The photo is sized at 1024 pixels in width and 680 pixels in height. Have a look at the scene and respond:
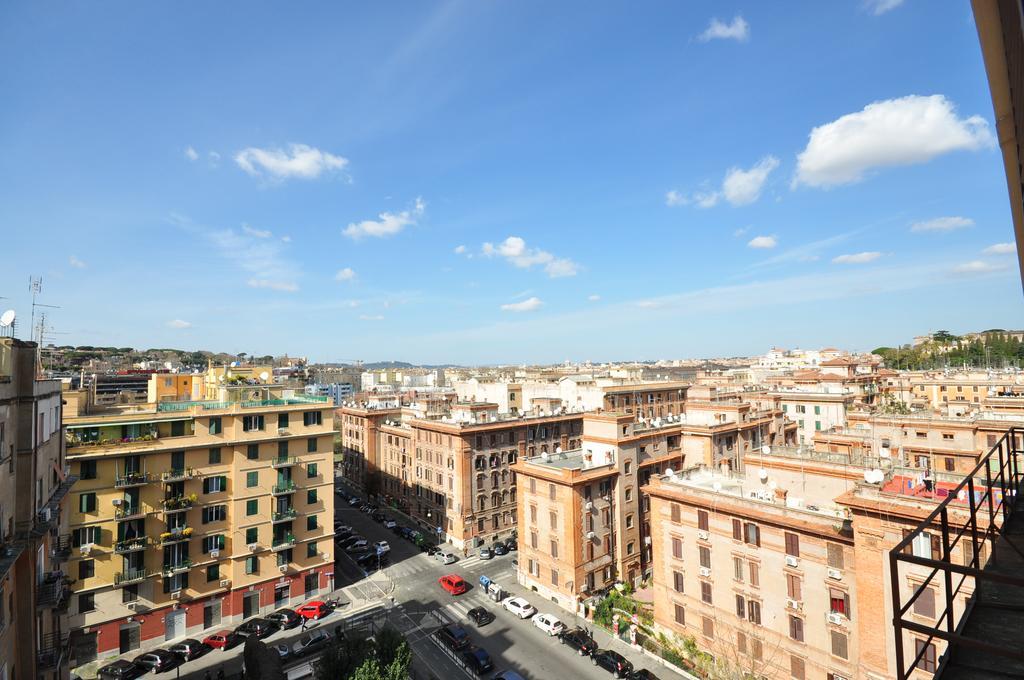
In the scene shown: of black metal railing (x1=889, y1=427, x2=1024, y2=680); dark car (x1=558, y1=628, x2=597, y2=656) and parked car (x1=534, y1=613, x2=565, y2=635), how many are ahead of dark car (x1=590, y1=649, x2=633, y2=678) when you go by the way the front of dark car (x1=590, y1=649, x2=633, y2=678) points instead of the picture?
2

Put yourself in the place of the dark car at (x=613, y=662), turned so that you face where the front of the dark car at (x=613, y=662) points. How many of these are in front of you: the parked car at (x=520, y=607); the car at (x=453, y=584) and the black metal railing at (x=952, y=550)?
2

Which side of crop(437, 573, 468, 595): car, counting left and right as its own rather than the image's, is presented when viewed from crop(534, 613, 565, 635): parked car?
back

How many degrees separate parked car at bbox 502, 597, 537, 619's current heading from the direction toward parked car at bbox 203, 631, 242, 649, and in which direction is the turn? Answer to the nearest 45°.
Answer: approximately 45° to its left

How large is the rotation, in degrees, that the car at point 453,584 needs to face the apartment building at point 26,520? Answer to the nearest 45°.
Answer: approximately 90° to its left

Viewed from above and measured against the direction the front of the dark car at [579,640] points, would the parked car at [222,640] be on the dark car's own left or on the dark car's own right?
on the dark car's own left

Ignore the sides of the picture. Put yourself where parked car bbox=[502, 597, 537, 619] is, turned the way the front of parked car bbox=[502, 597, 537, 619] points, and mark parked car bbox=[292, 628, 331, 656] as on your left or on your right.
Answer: on your left

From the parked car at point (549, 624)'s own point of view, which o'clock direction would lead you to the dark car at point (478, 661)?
The dark car is roughly at 9 o'clock from the parked car.

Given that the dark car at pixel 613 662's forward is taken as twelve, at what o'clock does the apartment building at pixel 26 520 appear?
The apartment building is roughly at 9 o'clock from the dark car.

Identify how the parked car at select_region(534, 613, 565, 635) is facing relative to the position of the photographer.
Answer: facing away from the viewer and to the left of the viewer

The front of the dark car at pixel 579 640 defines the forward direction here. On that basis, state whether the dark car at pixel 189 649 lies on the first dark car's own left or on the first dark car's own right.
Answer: on the first dark car's own left

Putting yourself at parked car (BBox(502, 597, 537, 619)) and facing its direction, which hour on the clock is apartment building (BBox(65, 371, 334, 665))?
The apartment building is roughly at 10 o'clock from the parked car.
